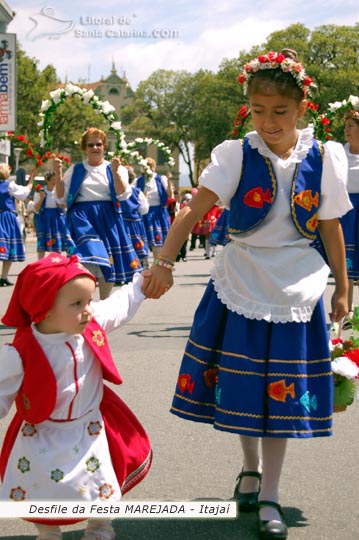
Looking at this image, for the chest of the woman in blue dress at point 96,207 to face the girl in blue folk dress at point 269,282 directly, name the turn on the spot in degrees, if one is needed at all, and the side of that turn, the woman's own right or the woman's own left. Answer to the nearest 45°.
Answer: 0° — they already face them

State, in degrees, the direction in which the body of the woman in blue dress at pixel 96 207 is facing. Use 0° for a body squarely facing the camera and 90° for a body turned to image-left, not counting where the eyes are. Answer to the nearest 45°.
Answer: approximately 0°

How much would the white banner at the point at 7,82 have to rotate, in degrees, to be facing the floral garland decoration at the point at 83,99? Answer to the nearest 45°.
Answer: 0° — it already faces it

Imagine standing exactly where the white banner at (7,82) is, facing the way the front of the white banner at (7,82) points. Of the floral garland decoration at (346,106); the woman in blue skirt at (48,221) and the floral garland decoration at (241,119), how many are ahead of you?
3

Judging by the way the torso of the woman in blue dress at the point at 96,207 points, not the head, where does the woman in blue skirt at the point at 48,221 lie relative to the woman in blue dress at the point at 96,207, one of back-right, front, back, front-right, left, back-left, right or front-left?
back

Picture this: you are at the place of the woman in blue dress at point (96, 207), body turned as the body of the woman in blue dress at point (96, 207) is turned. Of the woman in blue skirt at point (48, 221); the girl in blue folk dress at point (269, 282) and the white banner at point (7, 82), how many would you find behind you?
2

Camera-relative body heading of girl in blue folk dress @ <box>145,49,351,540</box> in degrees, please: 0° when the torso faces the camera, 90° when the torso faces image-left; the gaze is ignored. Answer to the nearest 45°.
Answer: approximately 0°

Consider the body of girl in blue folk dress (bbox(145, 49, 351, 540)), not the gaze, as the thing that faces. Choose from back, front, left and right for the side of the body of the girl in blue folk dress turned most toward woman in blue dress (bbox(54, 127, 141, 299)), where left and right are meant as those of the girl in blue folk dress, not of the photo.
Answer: back

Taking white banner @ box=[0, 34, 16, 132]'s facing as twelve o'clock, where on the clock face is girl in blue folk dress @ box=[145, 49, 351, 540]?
The girl in blue folk dress is roughly at 12 o'clock from the white banner.

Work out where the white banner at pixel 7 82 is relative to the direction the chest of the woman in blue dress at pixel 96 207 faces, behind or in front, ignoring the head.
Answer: behind
